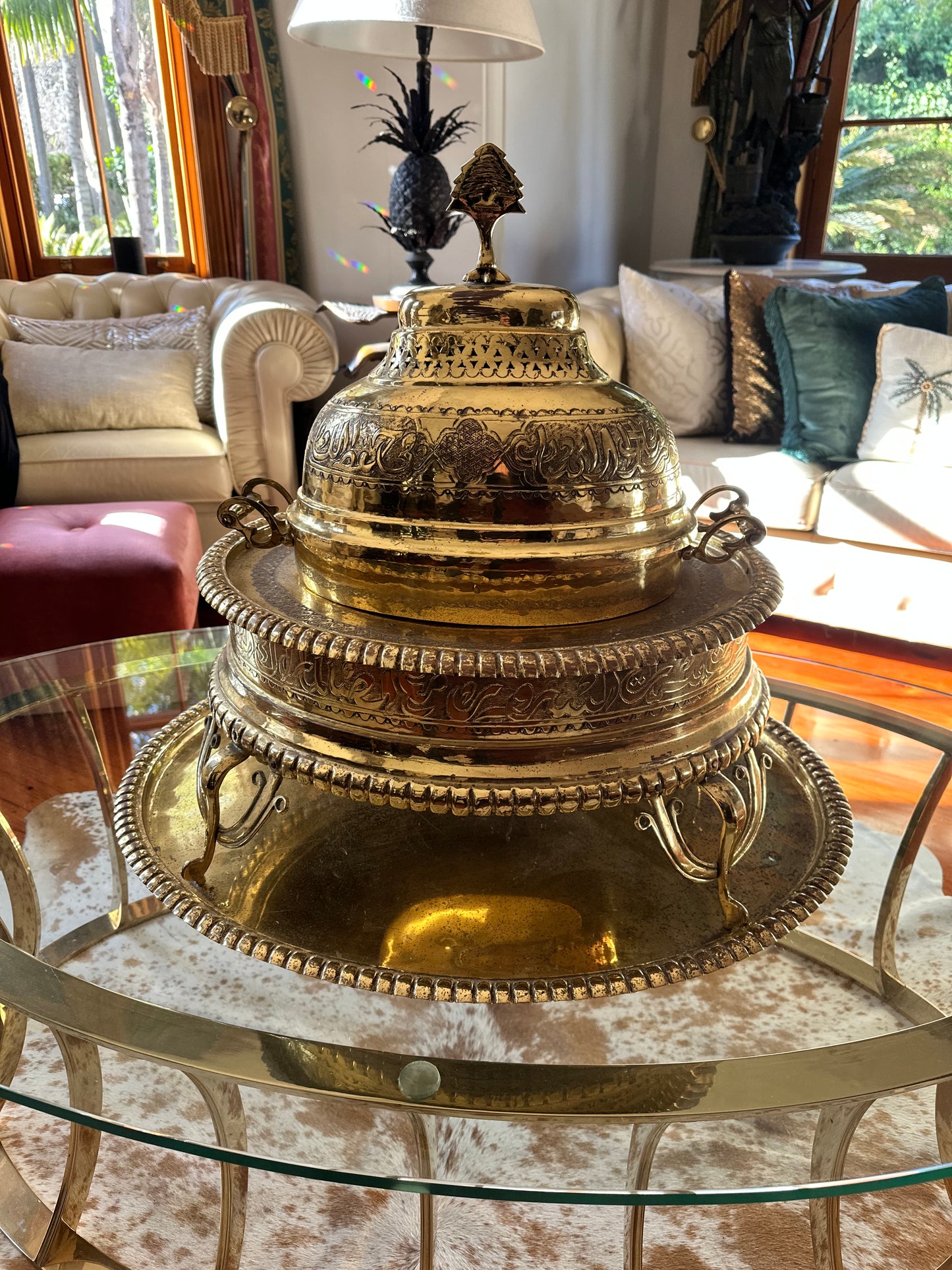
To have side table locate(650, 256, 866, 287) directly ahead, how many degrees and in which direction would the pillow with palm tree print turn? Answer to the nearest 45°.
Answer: approximately 135° to its right

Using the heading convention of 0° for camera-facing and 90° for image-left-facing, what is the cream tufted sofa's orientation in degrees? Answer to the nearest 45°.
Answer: approximately 0°

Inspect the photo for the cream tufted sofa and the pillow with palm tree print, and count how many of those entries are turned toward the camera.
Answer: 2

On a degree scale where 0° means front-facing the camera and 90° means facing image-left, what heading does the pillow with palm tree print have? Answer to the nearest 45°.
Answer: approximately 0°

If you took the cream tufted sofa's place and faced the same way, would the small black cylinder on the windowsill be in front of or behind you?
behind

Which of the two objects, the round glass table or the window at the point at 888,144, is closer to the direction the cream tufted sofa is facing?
the round glass table

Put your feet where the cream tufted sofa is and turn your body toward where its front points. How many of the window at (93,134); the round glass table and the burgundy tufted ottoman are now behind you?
1

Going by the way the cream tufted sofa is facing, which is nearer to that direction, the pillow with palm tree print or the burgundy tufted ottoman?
the burgundy tufted ottoman

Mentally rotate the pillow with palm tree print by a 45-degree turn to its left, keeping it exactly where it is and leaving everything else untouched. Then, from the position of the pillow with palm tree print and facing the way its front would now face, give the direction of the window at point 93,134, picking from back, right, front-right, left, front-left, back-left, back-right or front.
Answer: back-right

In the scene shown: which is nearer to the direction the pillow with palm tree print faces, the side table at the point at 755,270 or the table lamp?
the table lamp

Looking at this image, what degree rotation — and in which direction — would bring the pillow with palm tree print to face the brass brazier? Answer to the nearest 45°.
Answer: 0° — it already faces it
